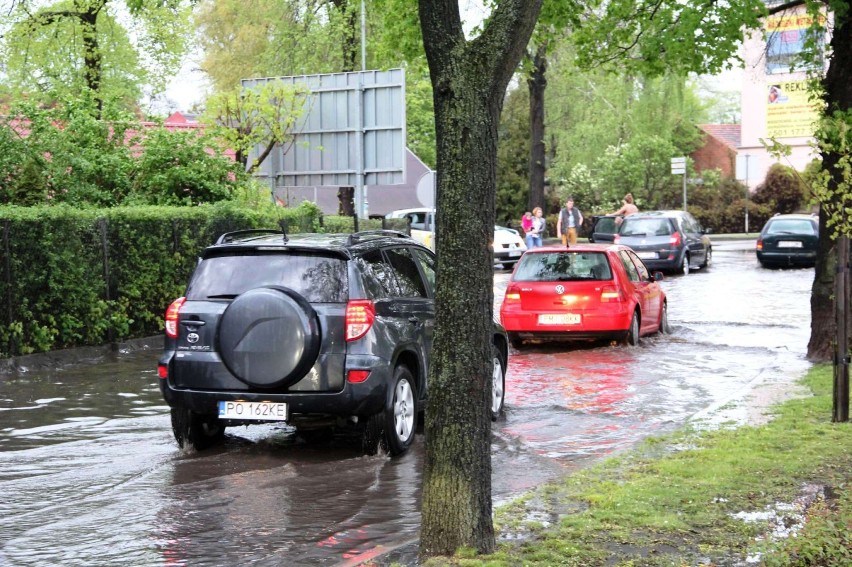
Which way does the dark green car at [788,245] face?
away from the camera

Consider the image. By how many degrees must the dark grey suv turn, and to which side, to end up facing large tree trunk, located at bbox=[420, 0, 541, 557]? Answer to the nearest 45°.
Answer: approximately 135° to its right

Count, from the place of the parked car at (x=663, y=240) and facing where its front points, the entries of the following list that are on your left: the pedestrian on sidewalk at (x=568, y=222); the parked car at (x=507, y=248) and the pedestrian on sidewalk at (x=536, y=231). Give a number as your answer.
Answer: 3

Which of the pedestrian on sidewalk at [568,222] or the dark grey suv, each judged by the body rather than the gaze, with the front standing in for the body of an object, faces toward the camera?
the pedestrian on sidewalk

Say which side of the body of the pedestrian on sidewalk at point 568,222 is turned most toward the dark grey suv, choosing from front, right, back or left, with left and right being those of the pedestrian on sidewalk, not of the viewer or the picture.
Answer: front

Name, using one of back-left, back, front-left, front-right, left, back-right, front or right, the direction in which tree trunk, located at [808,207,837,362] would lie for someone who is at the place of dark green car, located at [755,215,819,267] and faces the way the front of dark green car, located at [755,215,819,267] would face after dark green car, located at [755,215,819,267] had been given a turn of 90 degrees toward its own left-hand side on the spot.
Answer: left

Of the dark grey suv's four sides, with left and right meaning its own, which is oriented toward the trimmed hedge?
left

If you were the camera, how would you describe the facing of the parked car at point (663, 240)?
facing away from the viewer and to the right of the viewer

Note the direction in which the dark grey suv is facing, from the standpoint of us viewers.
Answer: facing away from the viewer and to the right of the viewer

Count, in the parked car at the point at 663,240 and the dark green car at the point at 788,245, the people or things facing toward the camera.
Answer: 0

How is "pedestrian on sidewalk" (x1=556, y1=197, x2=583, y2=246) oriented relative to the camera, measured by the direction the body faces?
toward the camera

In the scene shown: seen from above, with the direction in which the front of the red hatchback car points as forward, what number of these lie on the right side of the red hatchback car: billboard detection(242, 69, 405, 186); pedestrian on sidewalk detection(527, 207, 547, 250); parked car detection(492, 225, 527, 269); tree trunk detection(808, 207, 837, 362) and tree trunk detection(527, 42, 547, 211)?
1
